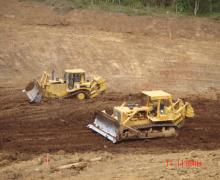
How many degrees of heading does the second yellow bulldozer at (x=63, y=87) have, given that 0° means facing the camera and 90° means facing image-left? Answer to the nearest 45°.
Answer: approximately 90°

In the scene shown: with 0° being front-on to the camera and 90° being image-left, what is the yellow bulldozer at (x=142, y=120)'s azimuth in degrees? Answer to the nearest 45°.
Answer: approximately 45°

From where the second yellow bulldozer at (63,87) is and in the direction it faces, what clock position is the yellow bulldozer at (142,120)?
The yellow bulldozer is roughly at 8 o'clock from the second yellow bulldozer.

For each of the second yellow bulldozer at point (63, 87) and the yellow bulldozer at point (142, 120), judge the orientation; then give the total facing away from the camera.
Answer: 0

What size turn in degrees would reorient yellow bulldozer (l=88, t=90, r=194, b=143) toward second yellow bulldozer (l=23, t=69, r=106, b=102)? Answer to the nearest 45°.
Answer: approximately 90° to its right
